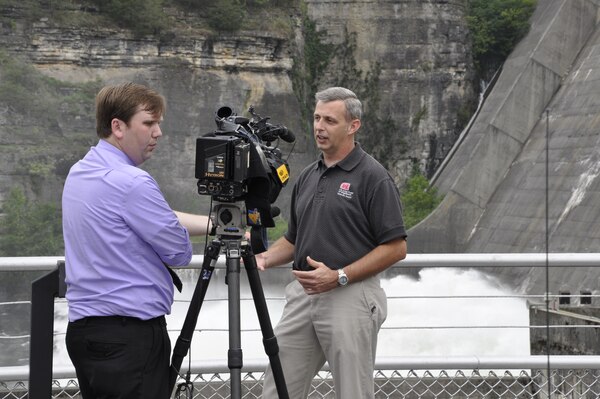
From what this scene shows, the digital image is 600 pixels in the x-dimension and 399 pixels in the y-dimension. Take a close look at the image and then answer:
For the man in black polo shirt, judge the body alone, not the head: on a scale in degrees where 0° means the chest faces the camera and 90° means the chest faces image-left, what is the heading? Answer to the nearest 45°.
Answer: approximately 45°

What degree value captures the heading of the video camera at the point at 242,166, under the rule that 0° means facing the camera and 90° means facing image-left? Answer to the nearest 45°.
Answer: approximately 225°

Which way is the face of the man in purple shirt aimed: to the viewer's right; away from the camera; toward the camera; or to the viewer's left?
to the viewer's right

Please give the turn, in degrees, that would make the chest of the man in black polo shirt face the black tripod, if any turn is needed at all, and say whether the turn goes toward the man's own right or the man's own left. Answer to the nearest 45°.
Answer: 0° — they already face it

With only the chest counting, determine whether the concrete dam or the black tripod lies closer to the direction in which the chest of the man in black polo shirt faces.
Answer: the black tripod

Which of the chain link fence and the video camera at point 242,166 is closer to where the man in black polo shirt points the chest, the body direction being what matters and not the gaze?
the video camera

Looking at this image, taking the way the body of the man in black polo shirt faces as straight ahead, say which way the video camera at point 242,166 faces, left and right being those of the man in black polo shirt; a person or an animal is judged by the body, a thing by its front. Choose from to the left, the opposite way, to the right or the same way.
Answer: the opposite way

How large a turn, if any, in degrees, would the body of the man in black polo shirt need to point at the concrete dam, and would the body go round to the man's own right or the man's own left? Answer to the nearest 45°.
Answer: approximately 135° to the man's own right
